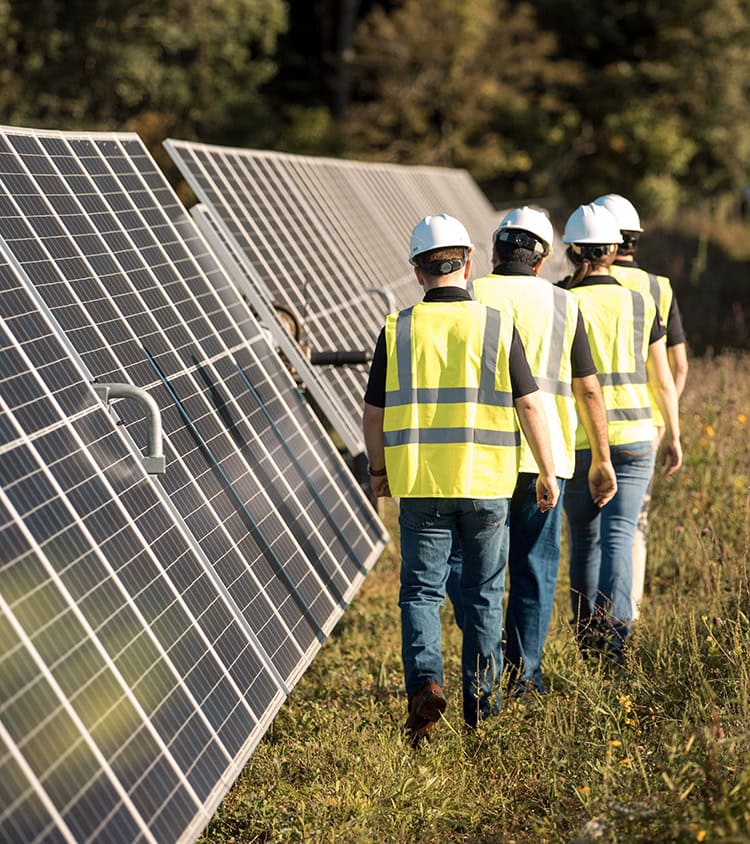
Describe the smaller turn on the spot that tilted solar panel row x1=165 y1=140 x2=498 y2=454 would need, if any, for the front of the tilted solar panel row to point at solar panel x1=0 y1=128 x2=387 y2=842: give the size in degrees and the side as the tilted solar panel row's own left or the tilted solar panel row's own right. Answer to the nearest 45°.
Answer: approximately 45° to the tilted solar panel row's own right

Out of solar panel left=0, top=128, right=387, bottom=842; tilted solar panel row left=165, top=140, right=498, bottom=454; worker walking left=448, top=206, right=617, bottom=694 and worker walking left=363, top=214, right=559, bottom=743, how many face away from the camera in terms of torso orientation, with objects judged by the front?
2

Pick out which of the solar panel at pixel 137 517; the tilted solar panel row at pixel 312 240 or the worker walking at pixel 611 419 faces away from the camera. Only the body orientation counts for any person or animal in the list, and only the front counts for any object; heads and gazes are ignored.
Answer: the worker walking

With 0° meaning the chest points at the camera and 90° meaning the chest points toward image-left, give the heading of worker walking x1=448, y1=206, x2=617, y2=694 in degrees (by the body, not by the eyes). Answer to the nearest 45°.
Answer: approximately 180°

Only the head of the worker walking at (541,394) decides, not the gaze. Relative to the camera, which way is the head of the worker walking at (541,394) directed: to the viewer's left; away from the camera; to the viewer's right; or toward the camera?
away from the camera

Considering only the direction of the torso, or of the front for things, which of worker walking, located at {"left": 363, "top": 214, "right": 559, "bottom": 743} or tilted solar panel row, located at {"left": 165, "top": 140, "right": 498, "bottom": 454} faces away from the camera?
the worker walking

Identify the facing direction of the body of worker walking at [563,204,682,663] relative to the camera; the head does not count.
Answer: away from the camera

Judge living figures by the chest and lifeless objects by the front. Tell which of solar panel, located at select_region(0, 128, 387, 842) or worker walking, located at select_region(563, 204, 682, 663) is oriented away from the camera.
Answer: the worker walking

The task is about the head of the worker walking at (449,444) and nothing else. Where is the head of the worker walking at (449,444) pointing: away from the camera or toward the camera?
away from the camera

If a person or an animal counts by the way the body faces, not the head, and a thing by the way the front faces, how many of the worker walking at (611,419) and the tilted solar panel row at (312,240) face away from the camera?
1

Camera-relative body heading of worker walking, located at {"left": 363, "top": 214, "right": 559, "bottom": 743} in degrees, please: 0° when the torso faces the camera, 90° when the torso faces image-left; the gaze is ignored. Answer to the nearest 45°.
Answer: approximately 180°

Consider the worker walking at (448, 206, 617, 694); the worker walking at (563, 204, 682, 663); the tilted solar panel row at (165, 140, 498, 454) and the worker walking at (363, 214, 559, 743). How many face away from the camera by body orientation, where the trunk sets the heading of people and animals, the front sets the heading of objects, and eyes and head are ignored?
3

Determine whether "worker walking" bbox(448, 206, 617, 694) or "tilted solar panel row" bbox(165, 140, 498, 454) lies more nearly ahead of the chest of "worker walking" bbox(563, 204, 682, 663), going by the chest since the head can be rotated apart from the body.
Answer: the tilted solar panel row

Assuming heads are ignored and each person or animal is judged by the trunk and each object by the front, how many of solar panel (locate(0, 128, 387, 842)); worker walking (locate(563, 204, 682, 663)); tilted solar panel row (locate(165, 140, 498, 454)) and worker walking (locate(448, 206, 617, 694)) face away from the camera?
2
